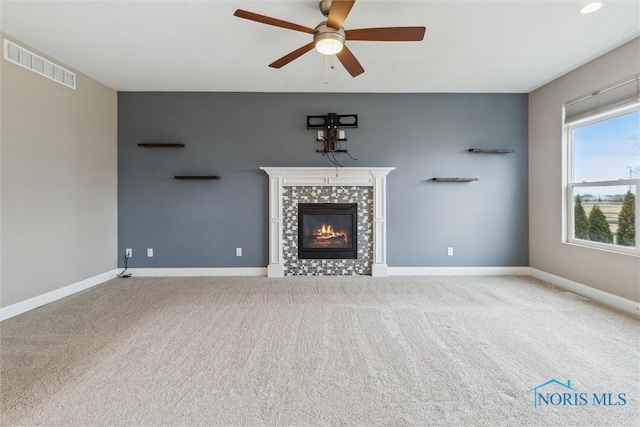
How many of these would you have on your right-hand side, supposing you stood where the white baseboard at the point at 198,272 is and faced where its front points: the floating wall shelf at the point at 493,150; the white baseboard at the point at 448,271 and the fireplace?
0

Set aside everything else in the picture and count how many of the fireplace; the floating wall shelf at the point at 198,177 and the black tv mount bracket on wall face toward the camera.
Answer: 3

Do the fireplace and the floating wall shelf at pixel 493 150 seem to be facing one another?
no

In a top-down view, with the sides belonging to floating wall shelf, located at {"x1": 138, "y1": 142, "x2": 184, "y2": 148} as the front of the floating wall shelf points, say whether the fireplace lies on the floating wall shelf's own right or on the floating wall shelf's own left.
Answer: on the floating wall shelf's own left

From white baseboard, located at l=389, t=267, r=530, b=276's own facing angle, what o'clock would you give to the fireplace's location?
The fireplace is roughly at 2 o'clock from the white baseboard.

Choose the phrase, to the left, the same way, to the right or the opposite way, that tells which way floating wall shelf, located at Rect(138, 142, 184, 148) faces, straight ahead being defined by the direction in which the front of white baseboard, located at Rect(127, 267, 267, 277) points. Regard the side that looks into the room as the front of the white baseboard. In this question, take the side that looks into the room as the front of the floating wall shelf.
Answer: the same way

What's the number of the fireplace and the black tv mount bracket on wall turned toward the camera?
2

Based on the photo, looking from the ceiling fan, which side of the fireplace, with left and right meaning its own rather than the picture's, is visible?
front

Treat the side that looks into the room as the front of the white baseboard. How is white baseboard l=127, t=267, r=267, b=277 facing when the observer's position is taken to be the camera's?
facing the viewer

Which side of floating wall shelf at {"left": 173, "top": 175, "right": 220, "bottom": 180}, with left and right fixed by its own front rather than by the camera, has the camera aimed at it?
front

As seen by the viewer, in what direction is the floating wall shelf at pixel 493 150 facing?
toward the camera

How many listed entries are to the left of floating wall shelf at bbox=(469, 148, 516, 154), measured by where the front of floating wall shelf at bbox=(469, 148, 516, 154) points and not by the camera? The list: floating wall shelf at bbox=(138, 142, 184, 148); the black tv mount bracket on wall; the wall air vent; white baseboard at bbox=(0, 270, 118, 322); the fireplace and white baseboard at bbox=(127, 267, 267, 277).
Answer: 0

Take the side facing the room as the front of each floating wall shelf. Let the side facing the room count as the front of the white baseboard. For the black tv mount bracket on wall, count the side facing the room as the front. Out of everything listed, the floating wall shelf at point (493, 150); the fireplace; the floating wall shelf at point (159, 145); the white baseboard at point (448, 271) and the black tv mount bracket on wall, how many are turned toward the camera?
5

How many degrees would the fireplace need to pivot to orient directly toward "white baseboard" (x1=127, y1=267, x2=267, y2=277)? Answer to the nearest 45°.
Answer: approximately 90° to its right
